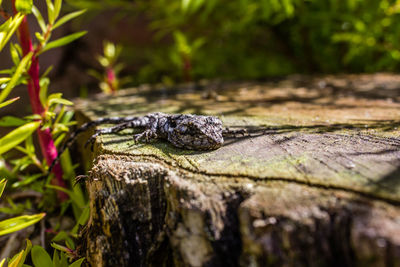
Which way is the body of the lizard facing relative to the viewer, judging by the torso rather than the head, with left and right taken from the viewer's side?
facing the viewer and to the right of the viewer
